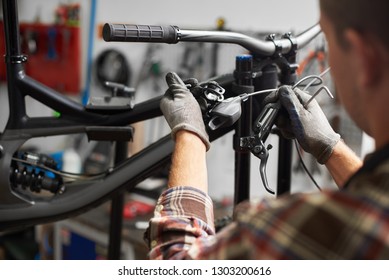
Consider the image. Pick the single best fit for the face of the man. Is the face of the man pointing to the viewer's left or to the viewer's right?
to the viewer's left

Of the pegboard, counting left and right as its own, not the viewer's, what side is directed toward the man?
front

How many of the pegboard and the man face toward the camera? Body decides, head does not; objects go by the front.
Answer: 1

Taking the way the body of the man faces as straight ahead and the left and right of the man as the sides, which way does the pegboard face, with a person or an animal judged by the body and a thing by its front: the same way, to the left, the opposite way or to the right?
the opposite way

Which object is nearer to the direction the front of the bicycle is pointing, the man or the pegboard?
the man

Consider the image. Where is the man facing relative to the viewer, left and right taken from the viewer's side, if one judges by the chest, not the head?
facing away from the viewer and to the left of the viewer

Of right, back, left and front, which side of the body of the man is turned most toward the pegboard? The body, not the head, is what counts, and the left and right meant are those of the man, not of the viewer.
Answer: front

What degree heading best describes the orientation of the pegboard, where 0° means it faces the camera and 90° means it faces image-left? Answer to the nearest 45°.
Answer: approximately 0°

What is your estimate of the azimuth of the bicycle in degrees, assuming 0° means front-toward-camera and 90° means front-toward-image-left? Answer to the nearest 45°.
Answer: approximately 315°
